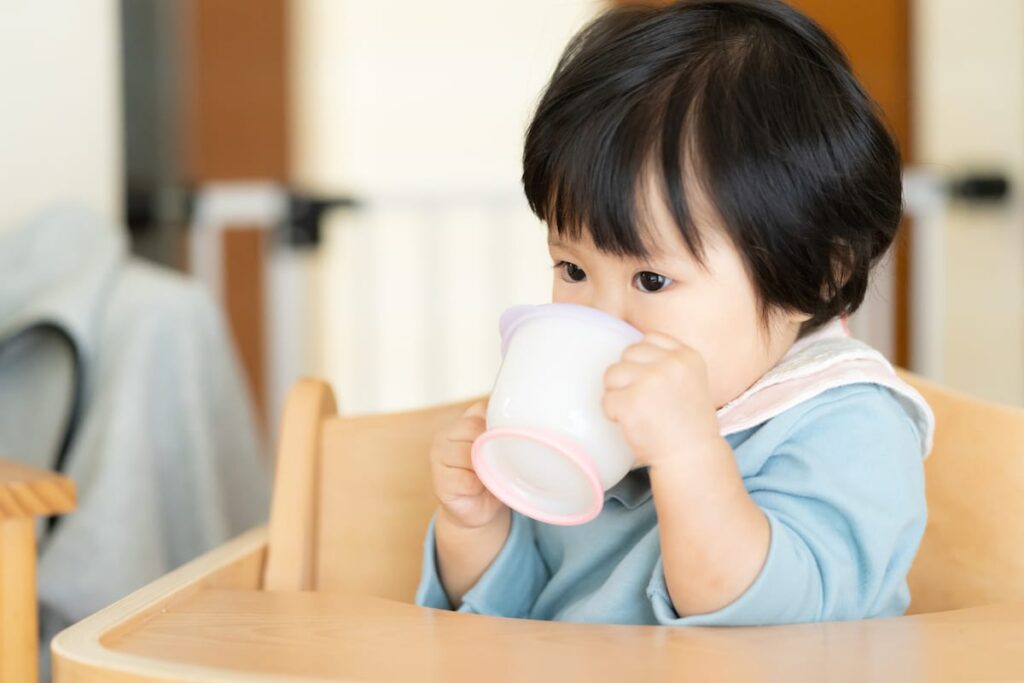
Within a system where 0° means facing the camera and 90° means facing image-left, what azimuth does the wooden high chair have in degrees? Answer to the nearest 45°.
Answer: approximately 0°

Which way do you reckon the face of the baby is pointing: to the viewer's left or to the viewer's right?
to the viewer's left
